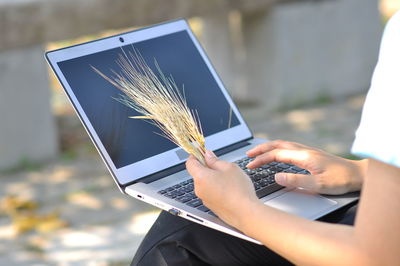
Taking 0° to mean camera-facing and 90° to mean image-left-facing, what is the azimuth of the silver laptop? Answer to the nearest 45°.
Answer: approximately 315°
